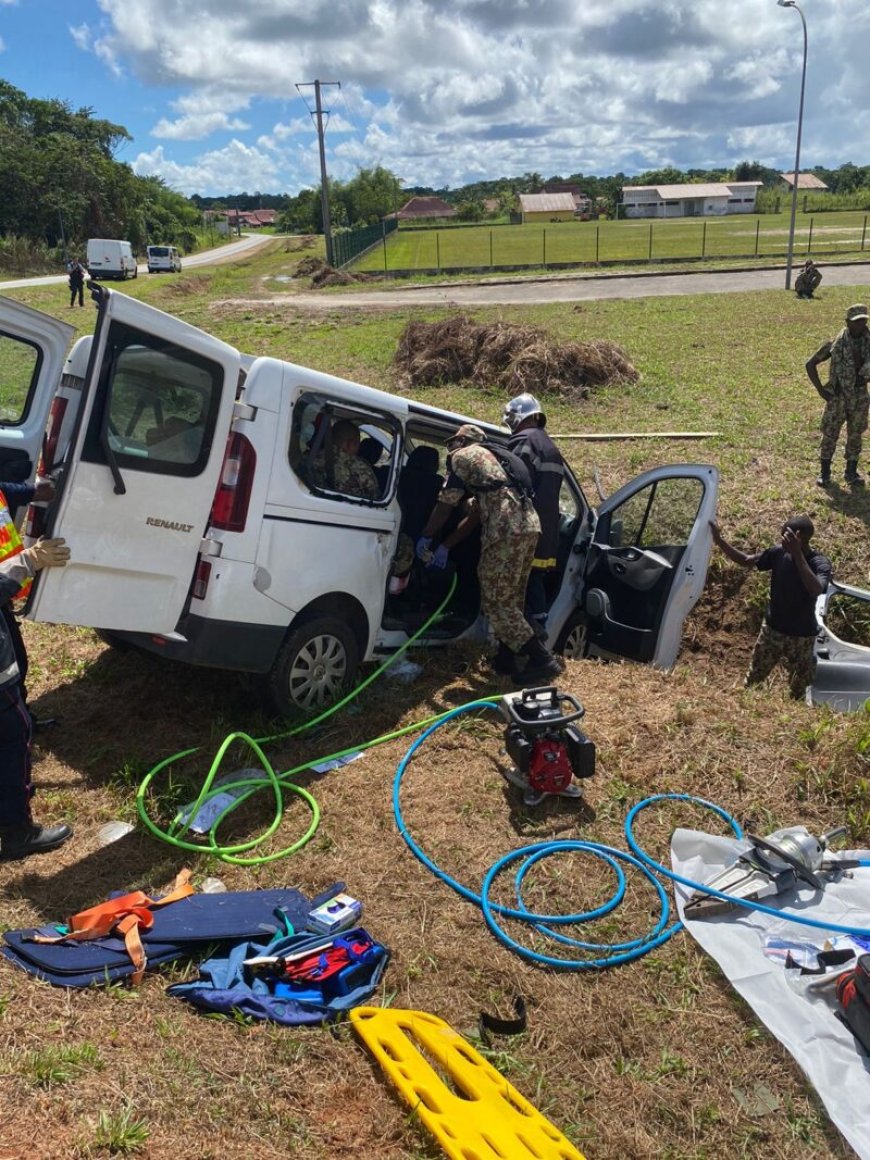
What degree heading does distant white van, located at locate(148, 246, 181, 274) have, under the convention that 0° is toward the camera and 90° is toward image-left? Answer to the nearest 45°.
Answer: approximately 225°

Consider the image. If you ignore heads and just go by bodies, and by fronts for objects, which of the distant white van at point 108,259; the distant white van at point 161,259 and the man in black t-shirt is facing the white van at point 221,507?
the man in black t-shirt

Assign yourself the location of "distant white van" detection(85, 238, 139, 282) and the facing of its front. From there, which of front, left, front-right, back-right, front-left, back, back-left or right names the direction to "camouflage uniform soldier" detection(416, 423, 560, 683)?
back-right

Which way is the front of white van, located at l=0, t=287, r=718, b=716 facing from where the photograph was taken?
facing away from the viewer and to the right of the viewer

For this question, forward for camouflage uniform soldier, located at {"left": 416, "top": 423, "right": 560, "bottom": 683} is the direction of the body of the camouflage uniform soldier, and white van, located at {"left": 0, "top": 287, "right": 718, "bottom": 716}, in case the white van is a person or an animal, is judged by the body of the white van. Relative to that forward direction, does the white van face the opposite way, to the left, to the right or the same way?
to the right

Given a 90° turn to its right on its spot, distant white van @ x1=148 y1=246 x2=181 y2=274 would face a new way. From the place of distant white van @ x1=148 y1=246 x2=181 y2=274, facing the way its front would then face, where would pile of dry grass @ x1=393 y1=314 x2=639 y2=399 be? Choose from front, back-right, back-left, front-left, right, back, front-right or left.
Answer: front-right

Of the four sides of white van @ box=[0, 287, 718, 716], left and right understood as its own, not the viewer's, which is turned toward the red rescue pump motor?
right

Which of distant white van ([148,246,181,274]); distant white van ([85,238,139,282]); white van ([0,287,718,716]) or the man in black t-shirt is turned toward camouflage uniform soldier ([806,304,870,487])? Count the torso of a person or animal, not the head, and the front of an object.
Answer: the white van

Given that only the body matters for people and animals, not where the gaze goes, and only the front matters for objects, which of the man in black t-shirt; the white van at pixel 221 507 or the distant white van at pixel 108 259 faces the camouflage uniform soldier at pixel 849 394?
the white van

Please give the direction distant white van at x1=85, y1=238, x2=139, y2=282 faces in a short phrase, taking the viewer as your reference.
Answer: facing away from the viewer and to the right of the viewer

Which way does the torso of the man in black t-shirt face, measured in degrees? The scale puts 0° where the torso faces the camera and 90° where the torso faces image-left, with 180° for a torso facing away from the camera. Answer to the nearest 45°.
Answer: approximately 45°

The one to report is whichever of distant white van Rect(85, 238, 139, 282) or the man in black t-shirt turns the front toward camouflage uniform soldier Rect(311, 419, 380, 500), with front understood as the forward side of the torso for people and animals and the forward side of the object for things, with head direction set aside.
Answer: the man in black t-shirt
